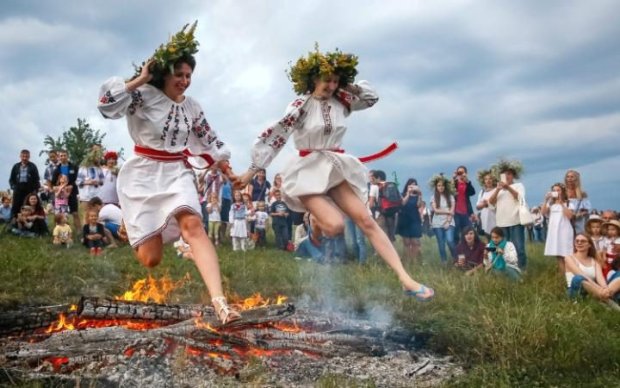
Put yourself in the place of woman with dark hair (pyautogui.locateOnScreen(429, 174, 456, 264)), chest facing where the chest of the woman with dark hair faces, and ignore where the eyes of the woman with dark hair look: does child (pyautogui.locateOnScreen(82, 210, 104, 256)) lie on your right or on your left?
on your right

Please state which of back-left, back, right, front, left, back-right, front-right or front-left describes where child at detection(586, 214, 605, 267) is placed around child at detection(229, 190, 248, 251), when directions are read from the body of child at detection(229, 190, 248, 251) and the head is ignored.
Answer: front-left

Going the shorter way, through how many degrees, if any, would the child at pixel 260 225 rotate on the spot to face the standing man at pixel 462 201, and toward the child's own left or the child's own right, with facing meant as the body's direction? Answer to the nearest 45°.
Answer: approximately 45° to the child's own left

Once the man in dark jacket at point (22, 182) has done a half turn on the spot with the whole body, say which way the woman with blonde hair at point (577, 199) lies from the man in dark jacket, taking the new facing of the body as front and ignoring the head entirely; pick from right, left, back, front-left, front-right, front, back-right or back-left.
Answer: back-right

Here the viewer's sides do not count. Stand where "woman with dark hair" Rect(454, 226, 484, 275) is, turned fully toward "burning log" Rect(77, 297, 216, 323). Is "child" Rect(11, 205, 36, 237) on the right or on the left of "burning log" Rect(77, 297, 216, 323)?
right

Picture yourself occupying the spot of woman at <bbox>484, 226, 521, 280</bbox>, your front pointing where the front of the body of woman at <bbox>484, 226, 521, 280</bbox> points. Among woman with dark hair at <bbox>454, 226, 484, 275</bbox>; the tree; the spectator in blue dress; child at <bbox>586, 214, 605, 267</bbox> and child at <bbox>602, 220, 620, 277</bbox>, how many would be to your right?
3

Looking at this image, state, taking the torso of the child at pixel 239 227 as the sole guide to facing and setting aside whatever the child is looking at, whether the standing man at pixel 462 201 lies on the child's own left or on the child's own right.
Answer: on the child's own left

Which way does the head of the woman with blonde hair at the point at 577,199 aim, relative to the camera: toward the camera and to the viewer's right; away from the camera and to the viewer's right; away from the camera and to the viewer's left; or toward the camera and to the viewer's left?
toward the camera and to the viewer's left

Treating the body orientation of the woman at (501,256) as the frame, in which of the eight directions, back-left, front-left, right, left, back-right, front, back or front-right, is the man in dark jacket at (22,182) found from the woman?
front-right

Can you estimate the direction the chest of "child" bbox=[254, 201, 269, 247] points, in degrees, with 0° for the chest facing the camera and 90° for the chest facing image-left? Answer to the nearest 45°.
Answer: approximately 0°

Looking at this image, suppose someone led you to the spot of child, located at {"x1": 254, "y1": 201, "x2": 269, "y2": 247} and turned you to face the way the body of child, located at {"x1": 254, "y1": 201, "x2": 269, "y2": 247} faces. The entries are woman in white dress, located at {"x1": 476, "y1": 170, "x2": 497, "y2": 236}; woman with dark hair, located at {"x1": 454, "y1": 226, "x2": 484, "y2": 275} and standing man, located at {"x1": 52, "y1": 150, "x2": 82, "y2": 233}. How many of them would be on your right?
1
